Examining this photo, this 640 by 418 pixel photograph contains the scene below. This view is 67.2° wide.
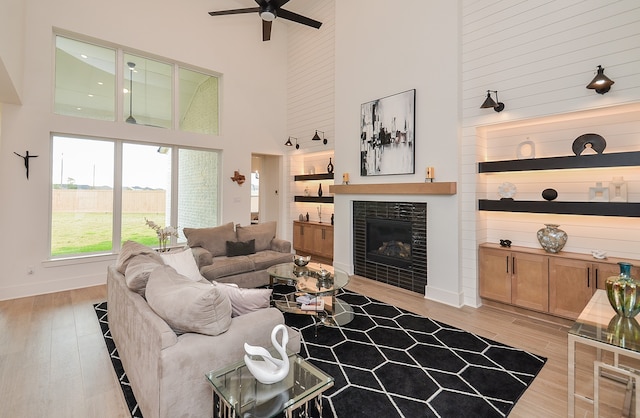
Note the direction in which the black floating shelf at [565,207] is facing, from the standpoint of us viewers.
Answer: facing the viewer and to the left of the viewer

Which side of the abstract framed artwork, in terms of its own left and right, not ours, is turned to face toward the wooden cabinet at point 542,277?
left

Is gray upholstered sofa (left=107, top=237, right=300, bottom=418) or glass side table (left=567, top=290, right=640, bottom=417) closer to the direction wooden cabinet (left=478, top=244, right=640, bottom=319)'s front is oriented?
the gray upholstered sofa

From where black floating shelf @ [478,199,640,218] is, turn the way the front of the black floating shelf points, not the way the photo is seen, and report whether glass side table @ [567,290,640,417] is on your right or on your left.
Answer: on your left

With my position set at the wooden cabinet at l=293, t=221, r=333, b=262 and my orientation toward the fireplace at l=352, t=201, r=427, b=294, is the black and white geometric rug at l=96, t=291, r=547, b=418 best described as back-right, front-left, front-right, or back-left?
front-right

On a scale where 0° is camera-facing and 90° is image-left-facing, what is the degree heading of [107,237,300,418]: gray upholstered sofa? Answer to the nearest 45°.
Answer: approximately 225°

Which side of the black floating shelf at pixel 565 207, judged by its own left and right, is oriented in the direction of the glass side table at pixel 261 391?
front

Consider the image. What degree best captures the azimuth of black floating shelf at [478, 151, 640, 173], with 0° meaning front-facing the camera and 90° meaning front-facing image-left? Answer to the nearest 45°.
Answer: approximately 45°

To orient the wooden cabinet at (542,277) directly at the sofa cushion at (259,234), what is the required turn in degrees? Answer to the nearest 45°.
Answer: approximately 45° to its right

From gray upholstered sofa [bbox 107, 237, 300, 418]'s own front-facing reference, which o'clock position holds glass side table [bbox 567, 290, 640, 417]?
The glass side table is roughly at 2 o'clock from the gray upholstered sofa.

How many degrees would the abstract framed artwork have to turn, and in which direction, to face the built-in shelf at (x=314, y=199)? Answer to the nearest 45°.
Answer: approximately 90° to its right

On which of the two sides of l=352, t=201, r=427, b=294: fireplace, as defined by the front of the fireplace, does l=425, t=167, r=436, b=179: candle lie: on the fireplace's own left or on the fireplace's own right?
on the fireplace's own left

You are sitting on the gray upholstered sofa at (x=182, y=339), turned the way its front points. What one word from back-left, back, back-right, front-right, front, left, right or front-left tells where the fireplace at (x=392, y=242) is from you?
front

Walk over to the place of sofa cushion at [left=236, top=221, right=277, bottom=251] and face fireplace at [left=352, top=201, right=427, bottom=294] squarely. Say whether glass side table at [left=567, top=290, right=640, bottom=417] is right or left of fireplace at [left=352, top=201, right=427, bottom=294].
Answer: right

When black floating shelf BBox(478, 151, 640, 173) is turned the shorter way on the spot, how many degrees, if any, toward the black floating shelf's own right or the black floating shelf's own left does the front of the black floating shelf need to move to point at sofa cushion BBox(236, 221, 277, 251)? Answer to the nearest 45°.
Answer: approximately 45° to the black floating shelf's own right

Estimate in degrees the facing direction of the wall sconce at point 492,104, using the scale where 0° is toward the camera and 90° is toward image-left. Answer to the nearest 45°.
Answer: approximately 45°
